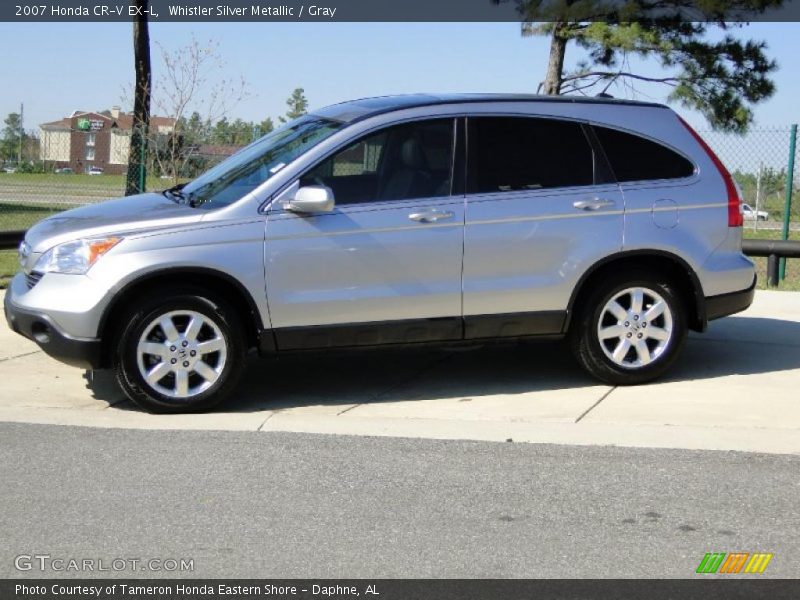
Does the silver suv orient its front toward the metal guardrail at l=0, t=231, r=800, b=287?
no

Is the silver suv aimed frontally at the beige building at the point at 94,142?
no

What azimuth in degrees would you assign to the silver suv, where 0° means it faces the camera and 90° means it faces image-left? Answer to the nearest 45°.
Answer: approximately 90°

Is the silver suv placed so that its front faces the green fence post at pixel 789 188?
no
